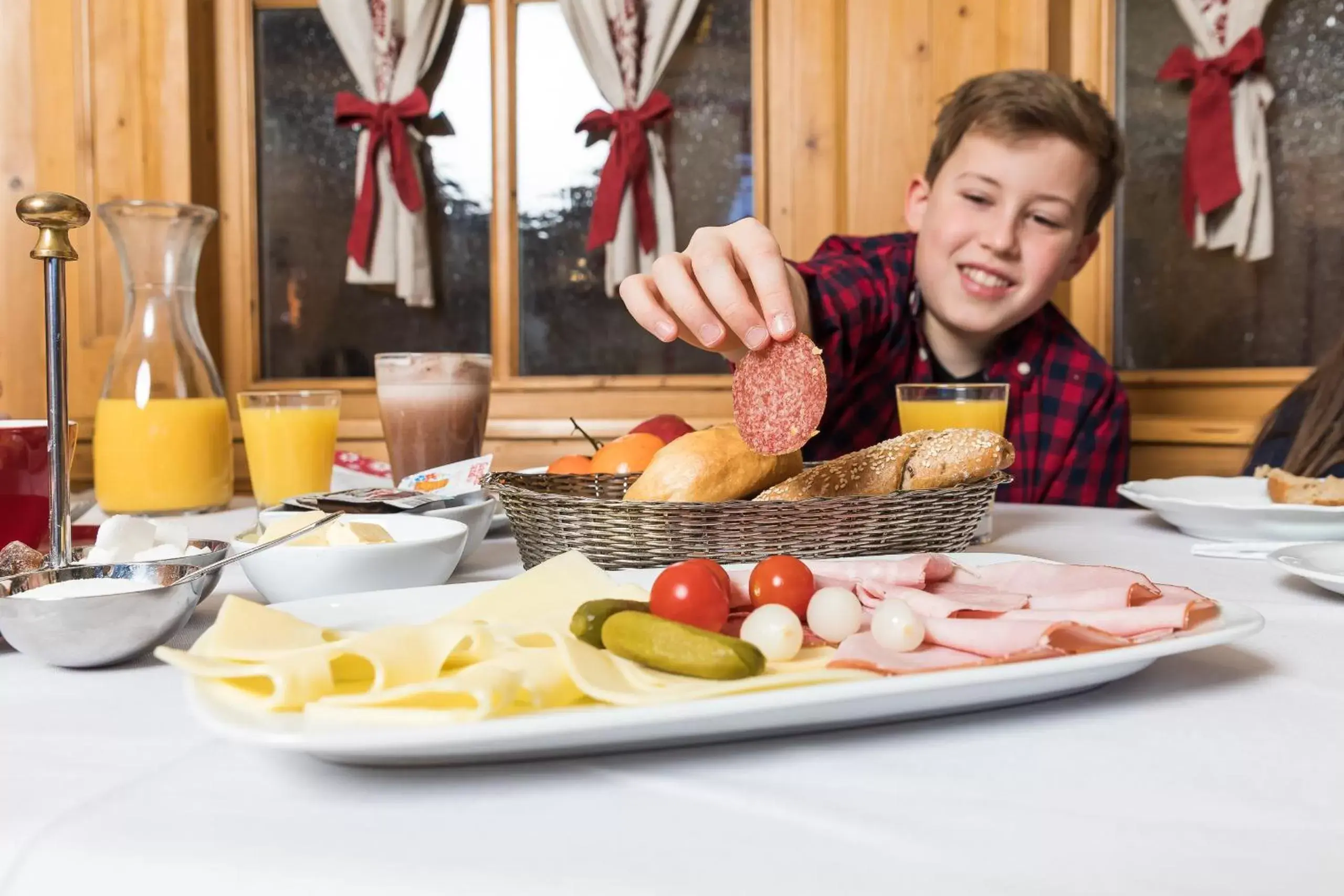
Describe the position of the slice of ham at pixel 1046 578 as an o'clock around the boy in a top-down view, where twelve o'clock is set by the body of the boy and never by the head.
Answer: The slice of ham is roughly at 12 o'clock from the boy.

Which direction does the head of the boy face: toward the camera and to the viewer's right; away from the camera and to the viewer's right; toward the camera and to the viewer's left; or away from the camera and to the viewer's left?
toward the camera and to the viewer's left

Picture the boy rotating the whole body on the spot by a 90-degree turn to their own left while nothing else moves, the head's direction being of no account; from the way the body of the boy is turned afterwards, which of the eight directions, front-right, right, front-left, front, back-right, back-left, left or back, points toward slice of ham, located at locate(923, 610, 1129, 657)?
right

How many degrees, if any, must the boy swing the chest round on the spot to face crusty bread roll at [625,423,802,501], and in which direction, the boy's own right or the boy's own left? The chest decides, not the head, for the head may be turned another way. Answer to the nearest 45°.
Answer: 0° — they already face it

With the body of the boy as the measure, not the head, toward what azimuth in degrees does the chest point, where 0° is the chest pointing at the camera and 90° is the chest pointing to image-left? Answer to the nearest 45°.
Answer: approximately 0°

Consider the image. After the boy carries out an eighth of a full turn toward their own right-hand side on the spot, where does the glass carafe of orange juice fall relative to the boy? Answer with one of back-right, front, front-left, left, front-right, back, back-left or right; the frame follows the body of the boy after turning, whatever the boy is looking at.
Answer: front

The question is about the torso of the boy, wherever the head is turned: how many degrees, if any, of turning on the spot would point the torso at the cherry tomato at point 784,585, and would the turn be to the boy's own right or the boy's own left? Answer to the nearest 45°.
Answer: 0° — they already face it

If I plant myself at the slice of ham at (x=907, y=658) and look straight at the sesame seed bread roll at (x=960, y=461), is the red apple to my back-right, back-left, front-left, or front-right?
front-left

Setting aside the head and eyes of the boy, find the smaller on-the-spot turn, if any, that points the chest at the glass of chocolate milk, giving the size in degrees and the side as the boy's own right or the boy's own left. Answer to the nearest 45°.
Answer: approximately 45° to the boy's own right

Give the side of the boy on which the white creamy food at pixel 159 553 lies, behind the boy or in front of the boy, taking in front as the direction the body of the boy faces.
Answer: in front

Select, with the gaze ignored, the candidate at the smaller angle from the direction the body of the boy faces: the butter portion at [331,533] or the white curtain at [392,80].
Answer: the butter portion

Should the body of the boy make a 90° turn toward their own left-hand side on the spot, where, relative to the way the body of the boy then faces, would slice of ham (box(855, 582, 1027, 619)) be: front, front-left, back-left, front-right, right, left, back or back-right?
right

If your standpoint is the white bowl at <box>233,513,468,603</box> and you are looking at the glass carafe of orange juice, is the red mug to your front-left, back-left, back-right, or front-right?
front-left
